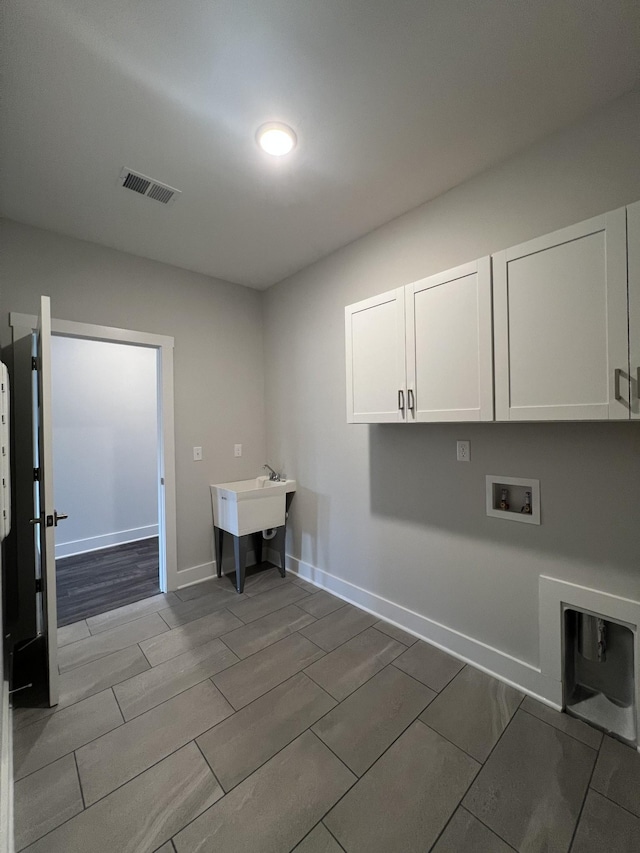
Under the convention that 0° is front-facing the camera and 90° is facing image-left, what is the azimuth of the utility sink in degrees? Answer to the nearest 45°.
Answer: approximately 45°

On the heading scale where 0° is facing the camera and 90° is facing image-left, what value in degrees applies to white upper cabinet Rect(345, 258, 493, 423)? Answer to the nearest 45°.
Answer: approximately 45°

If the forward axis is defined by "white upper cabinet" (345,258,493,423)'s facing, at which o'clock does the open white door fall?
The open white door is roughly at 1 o'clock from the white upper cabinet.
